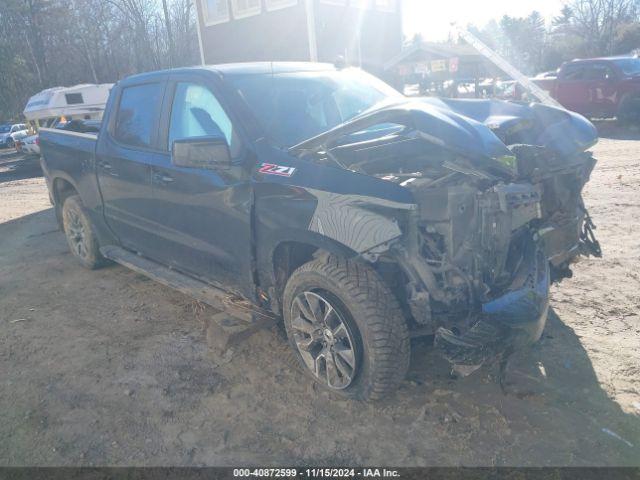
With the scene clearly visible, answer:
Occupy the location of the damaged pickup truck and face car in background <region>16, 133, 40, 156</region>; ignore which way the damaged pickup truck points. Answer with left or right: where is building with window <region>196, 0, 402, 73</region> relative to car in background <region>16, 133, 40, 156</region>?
right

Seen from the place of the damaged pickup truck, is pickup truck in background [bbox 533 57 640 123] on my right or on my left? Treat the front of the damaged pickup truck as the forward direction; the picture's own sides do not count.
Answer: on my left

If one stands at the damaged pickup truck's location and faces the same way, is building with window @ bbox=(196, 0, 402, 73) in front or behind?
behind

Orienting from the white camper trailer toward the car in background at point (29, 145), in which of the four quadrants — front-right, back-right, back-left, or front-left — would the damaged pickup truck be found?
back-left

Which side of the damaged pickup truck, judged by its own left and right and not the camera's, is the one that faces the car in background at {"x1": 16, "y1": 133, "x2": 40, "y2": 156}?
back

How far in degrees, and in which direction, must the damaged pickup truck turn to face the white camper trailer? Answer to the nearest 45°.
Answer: approximately 180°

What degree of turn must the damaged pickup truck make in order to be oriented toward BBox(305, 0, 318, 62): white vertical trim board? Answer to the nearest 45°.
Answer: approximately 135° to its left
